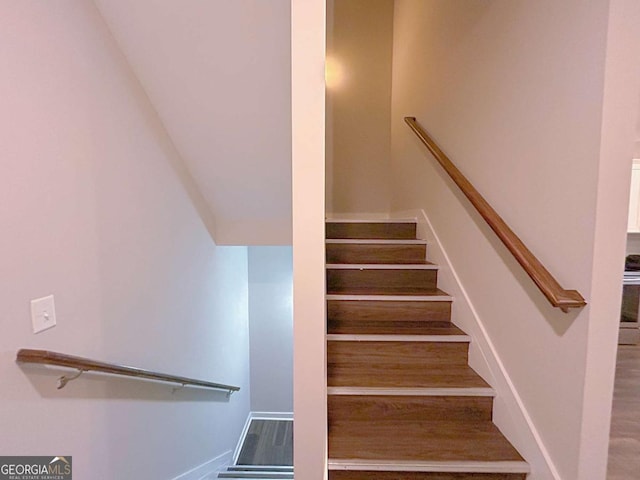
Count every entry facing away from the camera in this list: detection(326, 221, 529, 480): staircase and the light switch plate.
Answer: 0

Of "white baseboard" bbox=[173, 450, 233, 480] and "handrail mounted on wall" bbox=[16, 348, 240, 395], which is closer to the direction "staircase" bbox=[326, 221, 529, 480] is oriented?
the handrail mounted on wall

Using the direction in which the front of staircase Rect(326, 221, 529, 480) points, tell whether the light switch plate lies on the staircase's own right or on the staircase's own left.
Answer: on the staircase's own right

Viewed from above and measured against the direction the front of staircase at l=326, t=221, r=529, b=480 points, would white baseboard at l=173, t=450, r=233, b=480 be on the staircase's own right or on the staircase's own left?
on the staircase's own right

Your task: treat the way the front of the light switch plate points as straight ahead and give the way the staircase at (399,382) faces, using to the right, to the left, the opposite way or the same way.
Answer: to the right

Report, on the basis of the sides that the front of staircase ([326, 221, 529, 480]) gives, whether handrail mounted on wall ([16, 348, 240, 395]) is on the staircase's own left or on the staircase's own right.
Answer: on the staircase's own right

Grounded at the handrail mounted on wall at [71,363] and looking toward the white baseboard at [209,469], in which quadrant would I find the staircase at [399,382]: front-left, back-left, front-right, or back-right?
front-right

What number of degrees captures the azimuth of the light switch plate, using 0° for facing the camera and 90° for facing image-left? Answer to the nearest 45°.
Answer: approximately 315°

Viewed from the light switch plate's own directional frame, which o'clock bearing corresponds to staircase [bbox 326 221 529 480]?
The staircase is roughly at 11 o'clock from the light switch plate.

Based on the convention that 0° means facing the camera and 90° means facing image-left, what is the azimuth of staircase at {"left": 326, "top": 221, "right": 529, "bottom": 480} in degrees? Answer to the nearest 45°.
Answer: approximately 0°
